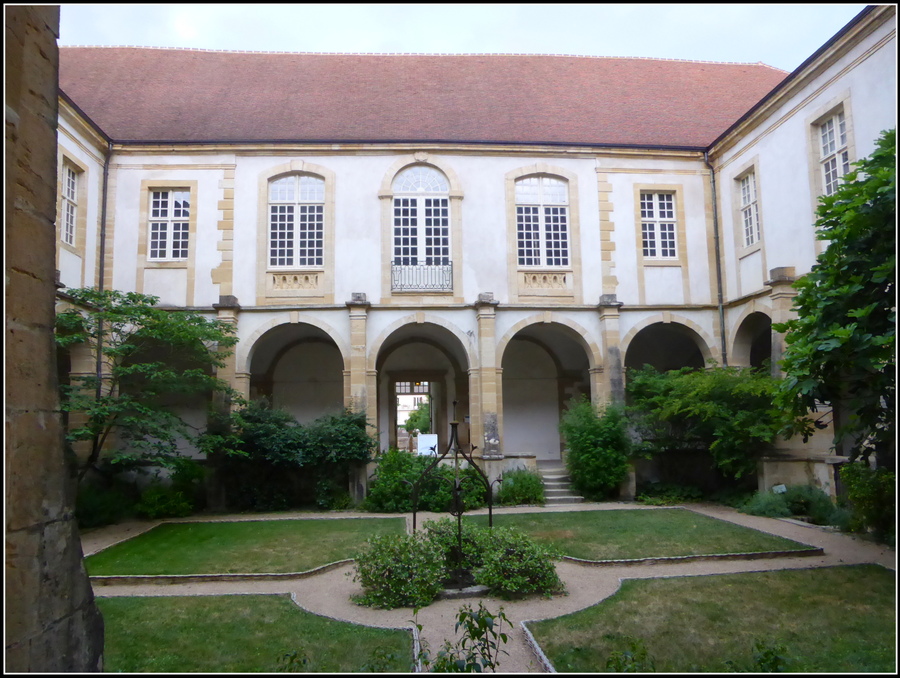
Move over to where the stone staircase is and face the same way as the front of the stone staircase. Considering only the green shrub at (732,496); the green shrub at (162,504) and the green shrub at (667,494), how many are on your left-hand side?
2

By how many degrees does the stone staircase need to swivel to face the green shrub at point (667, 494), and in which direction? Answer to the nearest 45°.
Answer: approximately 90° to its left

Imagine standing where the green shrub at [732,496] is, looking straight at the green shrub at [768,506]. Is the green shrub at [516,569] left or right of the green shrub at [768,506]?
right

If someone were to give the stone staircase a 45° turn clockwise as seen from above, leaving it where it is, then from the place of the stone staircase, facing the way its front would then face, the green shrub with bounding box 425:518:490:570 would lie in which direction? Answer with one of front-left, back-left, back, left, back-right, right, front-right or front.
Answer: front-left

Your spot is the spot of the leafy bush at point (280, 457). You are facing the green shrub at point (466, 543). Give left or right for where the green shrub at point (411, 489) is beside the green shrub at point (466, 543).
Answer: left

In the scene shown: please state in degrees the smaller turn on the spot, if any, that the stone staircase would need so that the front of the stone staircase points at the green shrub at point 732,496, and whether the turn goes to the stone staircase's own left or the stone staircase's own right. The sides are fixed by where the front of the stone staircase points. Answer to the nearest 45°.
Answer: approximately 90° to the stone staircase's own left

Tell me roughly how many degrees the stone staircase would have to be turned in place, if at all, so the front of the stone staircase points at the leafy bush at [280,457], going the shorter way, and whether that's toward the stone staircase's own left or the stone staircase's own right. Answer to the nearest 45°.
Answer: approximately 90° to the stone staircase's own right

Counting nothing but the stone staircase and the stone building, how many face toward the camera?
2

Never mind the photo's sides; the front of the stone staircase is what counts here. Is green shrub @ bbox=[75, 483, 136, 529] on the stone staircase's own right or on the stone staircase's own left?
on the stone staircase's own right

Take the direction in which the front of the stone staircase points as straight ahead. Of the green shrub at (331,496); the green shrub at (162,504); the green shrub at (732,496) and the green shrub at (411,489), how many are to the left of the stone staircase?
1

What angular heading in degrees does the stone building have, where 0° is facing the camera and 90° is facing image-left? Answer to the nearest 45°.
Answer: approximately 0°

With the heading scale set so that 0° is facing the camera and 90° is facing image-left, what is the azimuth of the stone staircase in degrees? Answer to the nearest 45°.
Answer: approximately 0°
